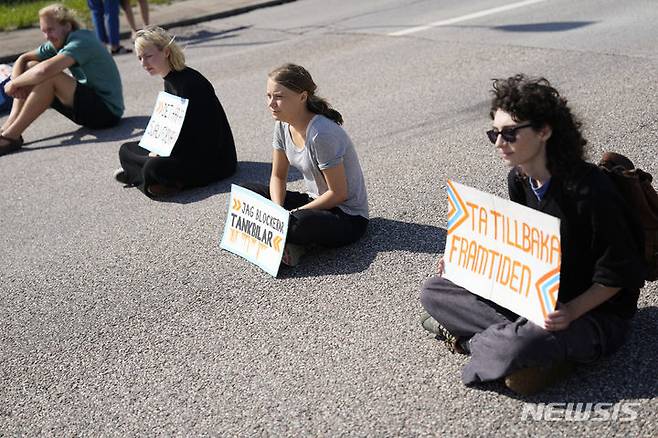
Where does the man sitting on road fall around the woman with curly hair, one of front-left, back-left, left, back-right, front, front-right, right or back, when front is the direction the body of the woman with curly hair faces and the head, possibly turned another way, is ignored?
right

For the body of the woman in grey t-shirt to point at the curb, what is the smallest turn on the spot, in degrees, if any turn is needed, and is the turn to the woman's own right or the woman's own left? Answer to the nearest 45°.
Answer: approximately 135° to the woman's own right

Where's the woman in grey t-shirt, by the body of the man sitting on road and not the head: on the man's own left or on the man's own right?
on the man's own left

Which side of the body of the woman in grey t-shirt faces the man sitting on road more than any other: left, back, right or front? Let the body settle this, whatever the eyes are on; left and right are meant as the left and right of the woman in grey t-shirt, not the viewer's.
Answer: right

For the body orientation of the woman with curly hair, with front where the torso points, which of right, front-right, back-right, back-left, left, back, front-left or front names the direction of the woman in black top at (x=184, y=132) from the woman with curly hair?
right

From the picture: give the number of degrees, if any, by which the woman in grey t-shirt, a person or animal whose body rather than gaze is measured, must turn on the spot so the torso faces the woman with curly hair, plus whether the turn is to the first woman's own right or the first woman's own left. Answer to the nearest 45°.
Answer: approximately 90° to the first woman's own left

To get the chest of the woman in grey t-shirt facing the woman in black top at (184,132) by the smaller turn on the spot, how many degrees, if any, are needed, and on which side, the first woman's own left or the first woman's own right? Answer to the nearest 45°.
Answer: approximately 90° to the first woman's own right

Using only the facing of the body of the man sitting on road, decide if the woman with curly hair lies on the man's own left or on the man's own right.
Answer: on the man's own left

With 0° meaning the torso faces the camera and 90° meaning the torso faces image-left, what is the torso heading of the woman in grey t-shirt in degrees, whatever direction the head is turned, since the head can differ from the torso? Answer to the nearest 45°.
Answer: approximately 45°

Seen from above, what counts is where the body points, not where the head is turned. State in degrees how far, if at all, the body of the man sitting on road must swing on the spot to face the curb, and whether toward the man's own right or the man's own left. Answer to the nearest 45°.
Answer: approximately 180°

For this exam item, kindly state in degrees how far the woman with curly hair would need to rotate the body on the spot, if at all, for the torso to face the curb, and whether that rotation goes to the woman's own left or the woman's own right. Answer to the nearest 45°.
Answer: approximately 90° to the woman's own right
